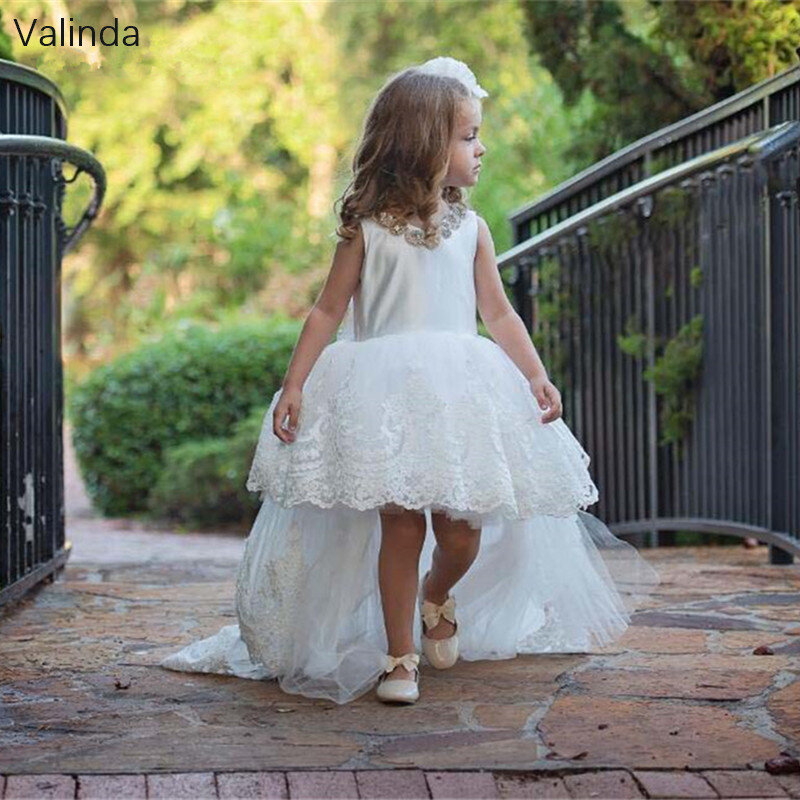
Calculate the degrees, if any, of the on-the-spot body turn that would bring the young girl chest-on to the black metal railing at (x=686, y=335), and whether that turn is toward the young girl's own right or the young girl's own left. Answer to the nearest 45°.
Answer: approximately 135° to the young girl's own left

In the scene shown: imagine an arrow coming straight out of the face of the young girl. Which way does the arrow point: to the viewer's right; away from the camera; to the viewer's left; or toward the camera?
to the viewer's right

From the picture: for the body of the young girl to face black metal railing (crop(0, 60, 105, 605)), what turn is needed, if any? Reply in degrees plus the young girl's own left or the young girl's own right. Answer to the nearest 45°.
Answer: approximately 135° to the young girl's own right

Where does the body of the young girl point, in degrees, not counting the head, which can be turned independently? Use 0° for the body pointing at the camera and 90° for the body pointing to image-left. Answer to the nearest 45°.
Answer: approximately 0°

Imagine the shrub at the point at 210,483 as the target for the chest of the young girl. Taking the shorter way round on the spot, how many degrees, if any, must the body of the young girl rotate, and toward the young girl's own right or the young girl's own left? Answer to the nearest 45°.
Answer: approximately 180°

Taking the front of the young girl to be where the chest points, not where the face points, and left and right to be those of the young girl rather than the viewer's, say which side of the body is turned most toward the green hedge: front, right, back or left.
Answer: back
